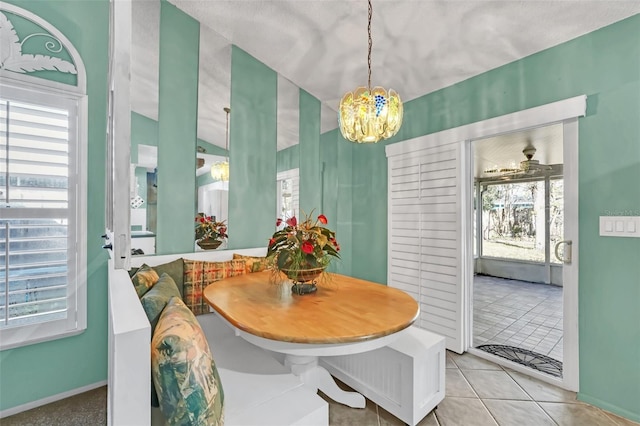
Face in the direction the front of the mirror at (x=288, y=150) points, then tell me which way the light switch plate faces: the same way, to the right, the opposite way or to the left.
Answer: to the right

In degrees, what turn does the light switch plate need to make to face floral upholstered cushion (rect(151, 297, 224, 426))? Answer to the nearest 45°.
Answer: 0° — it already faces it

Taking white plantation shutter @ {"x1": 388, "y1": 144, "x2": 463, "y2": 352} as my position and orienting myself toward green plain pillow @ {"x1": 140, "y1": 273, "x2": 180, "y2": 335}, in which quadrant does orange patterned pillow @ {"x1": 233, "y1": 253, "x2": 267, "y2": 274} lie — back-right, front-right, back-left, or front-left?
front-right

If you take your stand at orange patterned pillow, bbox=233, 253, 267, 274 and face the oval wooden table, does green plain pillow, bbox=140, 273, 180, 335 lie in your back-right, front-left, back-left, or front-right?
front-right

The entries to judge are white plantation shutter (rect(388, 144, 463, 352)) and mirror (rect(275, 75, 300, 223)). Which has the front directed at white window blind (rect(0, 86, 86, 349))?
the white plantation shutter

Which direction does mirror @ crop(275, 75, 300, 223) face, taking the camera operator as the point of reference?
facing the viewer and to the right of the viewer

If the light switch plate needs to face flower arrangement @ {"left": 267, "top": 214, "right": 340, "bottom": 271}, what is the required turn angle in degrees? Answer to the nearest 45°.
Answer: approximately 45° to its right

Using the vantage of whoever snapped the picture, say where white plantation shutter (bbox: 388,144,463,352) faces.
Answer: facing the viewer and to the left of the viewer

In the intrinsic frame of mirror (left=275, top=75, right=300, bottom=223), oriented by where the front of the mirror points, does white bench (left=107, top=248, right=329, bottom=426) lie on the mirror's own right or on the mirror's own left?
on the mirror's own right

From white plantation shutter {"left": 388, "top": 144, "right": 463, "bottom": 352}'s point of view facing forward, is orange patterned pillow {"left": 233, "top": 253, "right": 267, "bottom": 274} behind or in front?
in front

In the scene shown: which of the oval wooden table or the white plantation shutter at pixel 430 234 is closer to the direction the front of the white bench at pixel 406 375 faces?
the oval wooden table

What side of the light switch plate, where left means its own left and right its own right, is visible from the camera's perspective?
front
